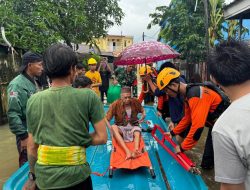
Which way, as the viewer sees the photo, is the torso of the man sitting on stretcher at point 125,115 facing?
toward the camera

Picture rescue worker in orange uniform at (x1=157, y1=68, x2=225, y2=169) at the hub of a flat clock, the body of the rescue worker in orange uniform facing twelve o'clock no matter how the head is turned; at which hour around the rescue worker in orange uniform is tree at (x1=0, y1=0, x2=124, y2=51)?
The tree is roughly at 2 o'clock from the rescue worker in orange uniform.

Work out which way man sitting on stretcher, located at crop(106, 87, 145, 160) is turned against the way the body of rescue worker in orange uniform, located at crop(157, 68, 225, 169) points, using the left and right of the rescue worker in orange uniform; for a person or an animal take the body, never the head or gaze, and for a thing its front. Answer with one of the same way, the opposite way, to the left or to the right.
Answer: to the left

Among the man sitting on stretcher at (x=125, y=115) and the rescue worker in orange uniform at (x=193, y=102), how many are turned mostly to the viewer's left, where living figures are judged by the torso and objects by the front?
1

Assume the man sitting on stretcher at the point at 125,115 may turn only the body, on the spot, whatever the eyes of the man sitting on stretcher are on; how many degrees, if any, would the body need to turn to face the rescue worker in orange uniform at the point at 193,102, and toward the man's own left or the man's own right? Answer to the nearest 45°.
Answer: approximately 45° to the man's own left

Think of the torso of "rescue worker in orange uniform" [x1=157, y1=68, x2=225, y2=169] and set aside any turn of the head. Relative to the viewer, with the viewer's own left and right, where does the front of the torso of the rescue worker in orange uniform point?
facing to the left of the viewer

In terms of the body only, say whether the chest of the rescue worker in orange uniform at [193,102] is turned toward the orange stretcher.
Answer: yes

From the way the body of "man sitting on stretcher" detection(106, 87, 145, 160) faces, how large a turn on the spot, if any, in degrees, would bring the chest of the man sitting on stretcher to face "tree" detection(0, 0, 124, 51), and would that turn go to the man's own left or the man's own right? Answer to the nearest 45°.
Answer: approximately 180°

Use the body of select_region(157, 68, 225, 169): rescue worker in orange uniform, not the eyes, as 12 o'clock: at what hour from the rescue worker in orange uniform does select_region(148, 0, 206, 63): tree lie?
The tree is roughly at 3 o'clock from the rescue worker in orange uniform.

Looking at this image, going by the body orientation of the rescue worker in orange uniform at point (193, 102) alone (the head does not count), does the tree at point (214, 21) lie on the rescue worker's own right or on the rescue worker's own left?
on the rescue worker's own right
